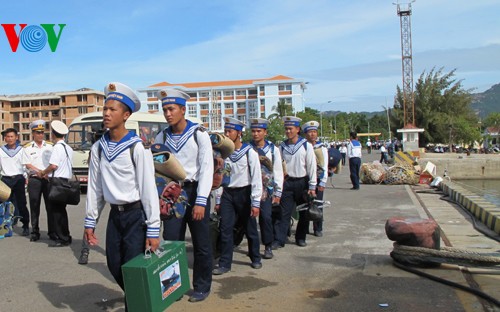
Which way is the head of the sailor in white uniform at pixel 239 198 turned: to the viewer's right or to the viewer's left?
to the viewer's left

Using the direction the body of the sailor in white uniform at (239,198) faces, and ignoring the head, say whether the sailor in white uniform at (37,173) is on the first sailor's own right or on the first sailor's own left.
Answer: on the first sailor's own right

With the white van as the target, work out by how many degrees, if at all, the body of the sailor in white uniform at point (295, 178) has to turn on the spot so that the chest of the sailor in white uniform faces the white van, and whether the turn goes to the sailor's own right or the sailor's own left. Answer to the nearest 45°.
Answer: approximately 90° to the sailor's own right

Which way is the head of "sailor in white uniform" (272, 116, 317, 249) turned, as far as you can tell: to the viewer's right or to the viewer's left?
to the viewer's left

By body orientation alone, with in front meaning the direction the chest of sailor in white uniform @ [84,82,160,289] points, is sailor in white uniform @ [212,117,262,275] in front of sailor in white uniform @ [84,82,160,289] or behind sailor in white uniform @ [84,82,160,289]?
behind

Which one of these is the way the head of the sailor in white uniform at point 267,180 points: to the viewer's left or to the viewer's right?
to the viewer's left

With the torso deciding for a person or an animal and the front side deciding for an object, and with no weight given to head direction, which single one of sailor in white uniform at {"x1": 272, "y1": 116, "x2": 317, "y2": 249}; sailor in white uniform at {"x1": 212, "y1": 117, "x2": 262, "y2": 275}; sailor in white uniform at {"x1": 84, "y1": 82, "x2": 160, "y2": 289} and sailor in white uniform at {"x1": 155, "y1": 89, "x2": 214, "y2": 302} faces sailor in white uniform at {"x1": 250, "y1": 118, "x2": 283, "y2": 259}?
sailor in white uniform at {"x1": 272, "y1": 116, "x2": 317, "y2": 249}

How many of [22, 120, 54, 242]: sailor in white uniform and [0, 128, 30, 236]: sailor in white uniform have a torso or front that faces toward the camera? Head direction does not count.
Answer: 2

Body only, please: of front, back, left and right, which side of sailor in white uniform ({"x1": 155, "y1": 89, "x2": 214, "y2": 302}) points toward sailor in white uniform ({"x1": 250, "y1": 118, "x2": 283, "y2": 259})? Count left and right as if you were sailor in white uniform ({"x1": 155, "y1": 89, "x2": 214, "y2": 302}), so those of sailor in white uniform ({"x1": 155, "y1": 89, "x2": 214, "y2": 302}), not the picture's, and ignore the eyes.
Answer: back
